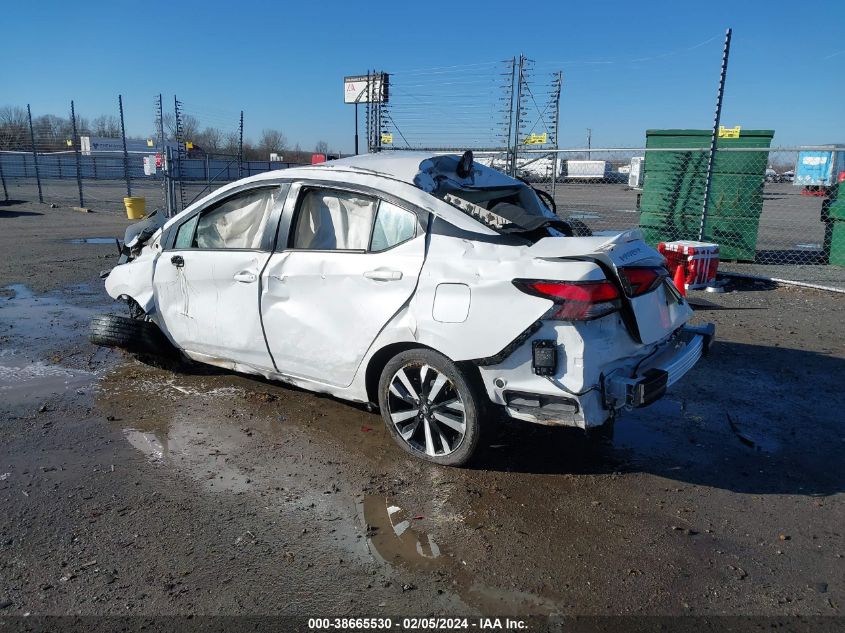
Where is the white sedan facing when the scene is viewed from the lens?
facing away from the viewer and to the left of the viewer

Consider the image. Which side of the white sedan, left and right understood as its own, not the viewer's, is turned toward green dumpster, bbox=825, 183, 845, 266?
right

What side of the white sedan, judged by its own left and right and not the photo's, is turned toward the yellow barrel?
front

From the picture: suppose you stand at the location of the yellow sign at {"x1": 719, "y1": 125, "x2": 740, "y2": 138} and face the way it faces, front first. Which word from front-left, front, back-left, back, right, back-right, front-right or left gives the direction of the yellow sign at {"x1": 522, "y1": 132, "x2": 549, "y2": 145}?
back-right

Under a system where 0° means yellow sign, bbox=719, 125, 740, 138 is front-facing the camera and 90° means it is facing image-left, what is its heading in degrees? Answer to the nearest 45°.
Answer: approximately 0°

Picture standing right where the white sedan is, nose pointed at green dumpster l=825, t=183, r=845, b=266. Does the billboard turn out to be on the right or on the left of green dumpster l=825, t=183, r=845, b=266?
left

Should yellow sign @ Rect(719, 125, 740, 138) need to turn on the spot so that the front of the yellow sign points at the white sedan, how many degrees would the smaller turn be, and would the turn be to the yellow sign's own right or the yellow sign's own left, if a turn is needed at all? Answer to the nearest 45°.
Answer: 0° — it already faces it

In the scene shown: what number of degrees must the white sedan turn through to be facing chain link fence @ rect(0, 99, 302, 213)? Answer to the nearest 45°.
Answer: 0° — it already faces it

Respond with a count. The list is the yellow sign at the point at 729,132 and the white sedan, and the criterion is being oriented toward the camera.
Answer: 1

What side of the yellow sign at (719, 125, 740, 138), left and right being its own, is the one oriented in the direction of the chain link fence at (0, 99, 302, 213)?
right

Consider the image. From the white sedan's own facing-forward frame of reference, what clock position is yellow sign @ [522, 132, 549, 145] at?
The yellow sign is roughly at 2 o'clock from the white sedan.
